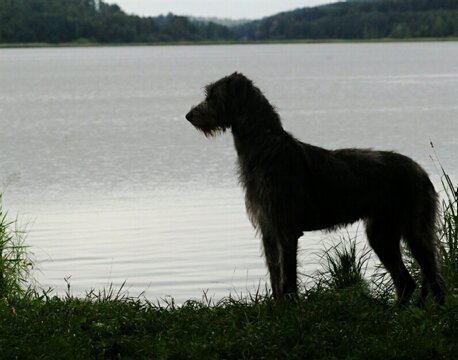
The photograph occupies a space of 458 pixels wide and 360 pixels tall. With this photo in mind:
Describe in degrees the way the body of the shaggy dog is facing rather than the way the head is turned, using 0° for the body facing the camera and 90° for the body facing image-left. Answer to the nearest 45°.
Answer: approximately 90°
